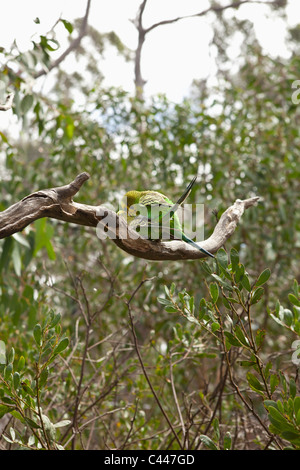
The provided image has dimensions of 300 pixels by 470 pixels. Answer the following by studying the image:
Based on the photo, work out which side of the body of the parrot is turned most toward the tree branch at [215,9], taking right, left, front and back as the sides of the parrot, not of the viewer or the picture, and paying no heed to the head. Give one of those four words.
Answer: right

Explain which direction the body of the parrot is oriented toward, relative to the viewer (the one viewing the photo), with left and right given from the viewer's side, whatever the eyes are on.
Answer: facing to the left of the viewer
